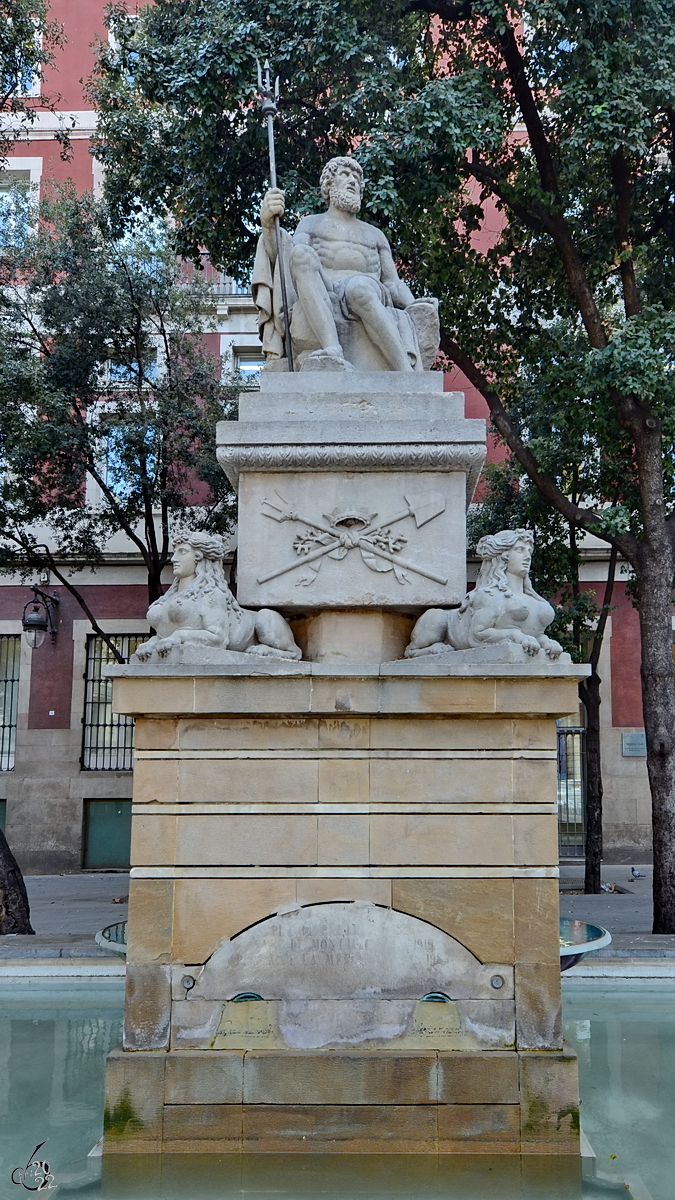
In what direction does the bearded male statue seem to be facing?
toward the camera

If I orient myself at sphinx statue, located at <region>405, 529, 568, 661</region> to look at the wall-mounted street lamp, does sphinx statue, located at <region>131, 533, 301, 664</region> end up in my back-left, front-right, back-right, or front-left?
front-left

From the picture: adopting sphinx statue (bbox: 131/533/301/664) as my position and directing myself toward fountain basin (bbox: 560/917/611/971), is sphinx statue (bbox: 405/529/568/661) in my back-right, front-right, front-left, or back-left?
front-right
